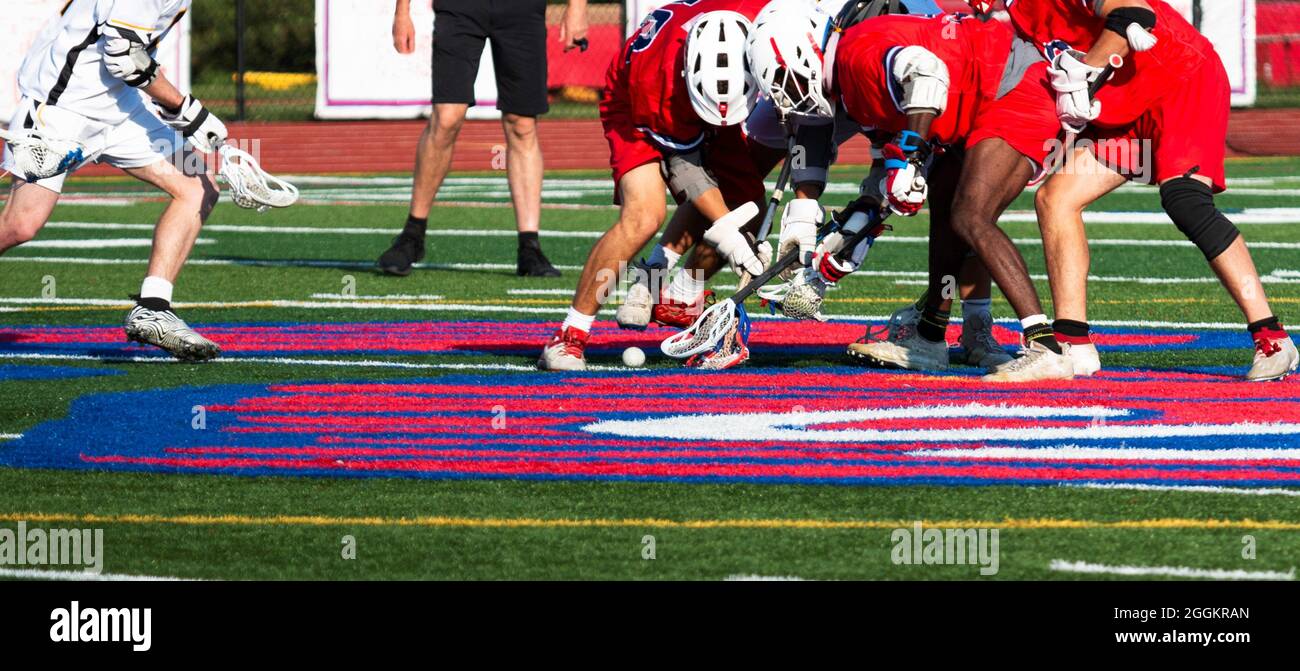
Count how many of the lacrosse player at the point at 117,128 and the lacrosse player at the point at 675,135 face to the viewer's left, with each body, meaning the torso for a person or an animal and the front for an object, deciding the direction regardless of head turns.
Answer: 0

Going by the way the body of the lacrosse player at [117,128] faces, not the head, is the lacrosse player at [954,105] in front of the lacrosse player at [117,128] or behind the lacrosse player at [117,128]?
in front

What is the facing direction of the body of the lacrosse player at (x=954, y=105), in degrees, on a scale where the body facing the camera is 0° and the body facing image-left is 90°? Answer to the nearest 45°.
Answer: approximately 90°

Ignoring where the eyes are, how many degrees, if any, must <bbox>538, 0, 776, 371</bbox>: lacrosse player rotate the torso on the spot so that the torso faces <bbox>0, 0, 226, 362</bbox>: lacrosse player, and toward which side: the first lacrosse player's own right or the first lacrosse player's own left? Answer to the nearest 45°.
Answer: approximately 135° to the first lacrosse player's own right

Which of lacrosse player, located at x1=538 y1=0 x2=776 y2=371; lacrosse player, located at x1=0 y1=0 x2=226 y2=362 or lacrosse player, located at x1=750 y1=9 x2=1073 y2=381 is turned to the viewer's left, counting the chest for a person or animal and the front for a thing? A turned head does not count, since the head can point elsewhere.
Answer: lacrosse player, located at x1=750 y1=9 x2=1073 y2=381

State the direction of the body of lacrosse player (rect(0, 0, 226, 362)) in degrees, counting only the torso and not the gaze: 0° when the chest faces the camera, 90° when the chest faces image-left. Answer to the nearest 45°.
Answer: approximately 270°

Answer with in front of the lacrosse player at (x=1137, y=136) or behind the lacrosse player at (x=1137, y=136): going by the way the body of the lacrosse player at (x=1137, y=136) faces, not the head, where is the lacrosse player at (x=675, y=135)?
in front

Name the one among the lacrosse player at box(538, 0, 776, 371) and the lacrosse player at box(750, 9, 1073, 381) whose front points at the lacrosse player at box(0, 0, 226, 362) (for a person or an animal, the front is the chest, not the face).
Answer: the lacrosse player at box(750, 9, 1073, 381)
